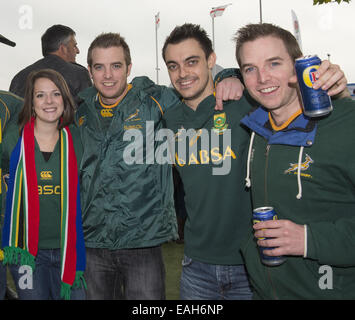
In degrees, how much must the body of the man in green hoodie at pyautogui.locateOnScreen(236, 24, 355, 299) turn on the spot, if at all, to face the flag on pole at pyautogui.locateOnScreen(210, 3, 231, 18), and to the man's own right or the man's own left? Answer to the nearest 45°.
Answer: approximately 135° to the man's own right

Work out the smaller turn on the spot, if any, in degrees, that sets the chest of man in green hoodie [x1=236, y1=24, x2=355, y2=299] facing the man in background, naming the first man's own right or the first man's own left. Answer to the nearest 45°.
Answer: approximately 90° to the first man's own right

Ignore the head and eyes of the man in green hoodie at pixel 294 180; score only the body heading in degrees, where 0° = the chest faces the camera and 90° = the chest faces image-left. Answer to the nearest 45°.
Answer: approximately 45°

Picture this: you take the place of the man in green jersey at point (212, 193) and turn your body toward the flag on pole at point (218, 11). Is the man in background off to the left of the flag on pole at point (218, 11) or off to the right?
left

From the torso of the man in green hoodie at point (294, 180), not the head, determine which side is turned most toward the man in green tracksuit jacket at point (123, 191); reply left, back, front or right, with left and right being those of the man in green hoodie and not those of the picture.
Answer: right

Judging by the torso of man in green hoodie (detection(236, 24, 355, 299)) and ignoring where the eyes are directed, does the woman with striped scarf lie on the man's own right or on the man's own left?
on the man's own right
